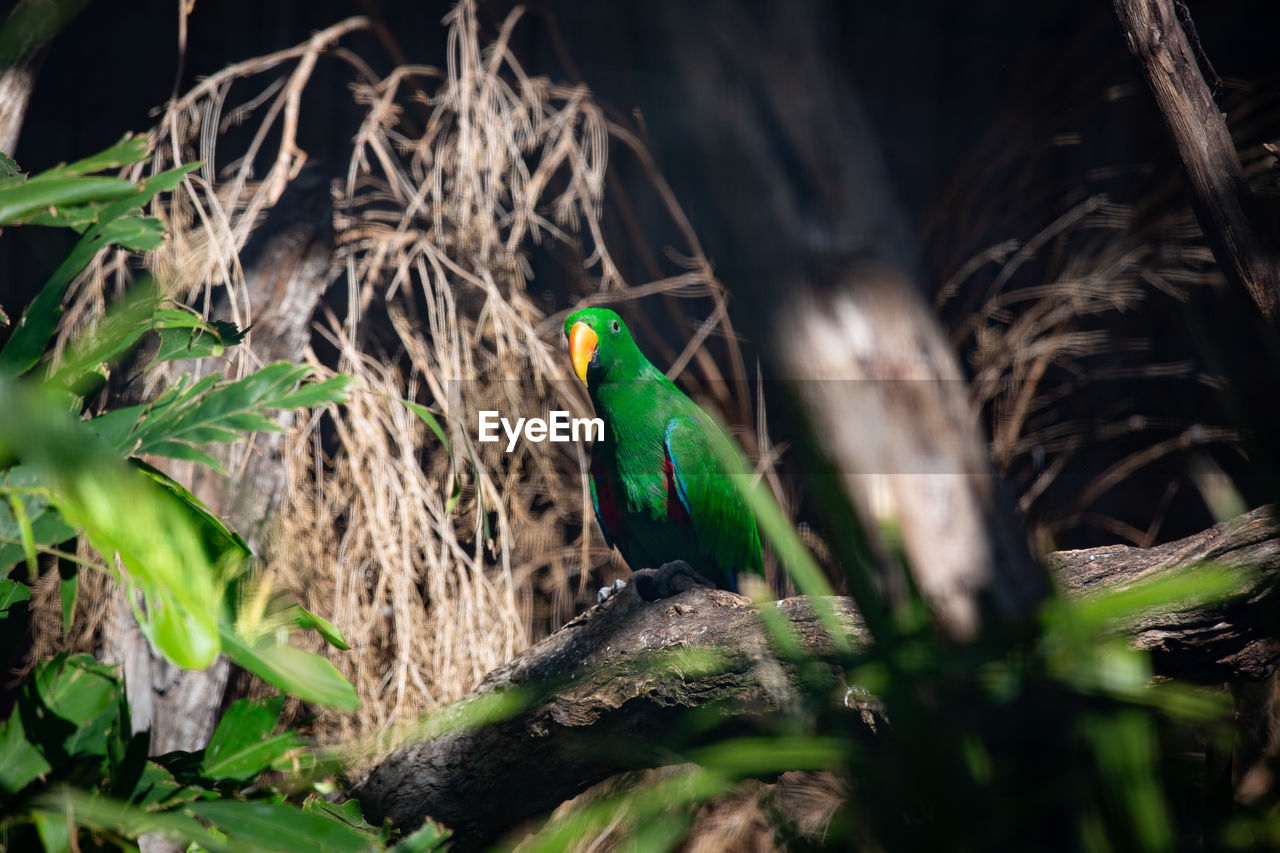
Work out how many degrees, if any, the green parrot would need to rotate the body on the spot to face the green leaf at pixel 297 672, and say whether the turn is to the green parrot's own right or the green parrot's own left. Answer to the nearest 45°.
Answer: approximately 45° to the green parrot's own left

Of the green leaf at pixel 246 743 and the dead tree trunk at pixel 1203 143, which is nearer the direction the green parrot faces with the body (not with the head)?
the green leaf

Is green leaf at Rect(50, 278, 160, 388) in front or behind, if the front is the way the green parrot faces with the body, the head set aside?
in front

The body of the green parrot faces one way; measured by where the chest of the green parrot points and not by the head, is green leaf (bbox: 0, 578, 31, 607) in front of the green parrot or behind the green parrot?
in front

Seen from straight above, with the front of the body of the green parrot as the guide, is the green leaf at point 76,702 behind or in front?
in front

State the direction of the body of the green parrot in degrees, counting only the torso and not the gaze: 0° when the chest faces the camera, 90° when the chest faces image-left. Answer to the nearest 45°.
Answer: approximately 45°

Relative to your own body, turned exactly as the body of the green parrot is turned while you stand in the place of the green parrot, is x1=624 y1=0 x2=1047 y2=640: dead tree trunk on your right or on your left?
on your left
